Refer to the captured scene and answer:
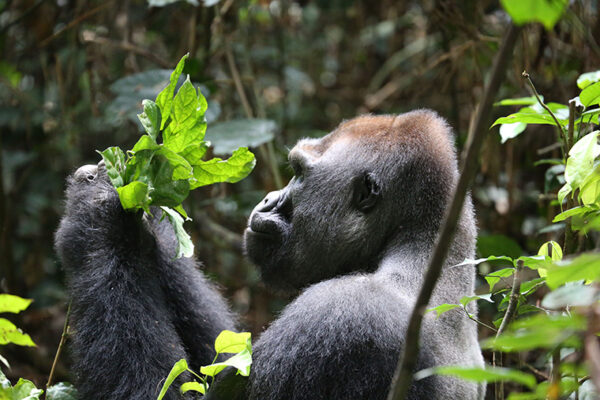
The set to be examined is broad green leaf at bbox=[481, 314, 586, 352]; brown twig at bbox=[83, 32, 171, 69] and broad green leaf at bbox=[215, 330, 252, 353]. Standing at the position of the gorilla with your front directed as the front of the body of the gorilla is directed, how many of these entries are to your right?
1

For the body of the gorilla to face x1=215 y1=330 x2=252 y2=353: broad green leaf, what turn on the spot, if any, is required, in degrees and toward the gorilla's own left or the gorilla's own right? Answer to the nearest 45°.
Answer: approximately 45° to the gorilla's own left

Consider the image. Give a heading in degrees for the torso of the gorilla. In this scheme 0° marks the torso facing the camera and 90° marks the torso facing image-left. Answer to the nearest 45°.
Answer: approximately 90°

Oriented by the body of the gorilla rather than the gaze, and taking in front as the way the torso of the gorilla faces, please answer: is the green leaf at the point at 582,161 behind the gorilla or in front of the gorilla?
behind

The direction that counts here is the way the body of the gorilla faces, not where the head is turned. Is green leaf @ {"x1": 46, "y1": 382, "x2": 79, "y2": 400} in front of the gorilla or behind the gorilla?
in front

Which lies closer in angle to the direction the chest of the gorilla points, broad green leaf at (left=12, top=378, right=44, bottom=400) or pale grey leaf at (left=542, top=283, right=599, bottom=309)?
the broad green leaf

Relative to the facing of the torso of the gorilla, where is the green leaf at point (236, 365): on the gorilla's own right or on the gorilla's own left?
on the gorilla's own left

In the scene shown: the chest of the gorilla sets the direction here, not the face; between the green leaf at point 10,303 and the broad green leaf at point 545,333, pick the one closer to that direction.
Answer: the green leaf
